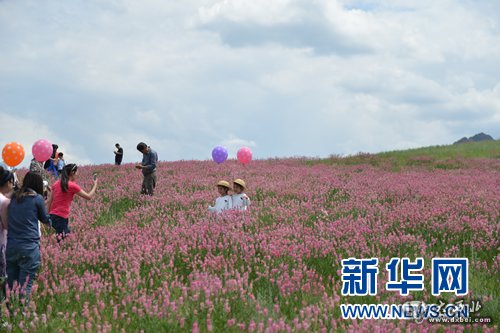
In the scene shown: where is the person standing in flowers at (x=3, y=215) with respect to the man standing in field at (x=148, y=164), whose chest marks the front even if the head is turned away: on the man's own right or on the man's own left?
on the man's own left

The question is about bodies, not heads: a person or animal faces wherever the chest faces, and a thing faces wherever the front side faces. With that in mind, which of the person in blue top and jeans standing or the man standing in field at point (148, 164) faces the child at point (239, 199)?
the person in blue top and jeans standing

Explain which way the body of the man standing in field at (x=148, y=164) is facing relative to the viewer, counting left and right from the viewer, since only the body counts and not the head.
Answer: facing to the left of the viewer

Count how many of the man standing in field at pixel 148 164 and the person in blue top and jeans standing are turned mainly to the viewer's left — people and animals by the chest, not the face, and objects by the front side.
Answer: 1

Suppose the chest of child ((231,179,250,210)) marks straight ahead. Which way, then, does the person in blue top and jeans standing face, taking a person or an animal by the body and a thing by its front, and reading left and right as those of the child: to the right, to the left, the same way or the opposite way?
the opposite way

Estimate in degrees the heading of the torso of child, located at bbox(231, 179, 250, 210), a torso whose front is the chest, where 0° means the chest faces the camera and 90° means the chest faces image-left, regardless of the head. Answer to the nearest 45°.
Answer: approximately 45°

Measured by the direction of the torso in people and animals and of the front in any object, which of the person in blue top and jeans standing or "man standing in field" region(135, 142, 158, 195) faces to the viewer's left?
the man standing in field

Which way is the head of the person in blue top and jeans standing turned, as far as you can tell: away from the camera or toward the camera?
away from the camera

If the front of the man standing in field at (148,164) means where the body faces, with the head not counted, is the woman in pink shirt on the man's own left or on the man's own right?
on the man's own left

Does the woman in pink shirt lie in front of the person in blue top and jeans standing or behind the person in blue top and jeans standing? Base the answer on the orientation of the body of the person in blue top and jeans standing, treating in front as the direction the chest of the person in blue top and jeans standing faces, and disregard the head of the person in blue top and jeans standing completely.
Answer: in front

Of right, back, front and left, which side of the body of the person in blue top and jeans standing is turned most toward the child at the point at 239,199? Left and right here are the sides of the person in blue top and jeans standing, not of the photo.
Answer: front
